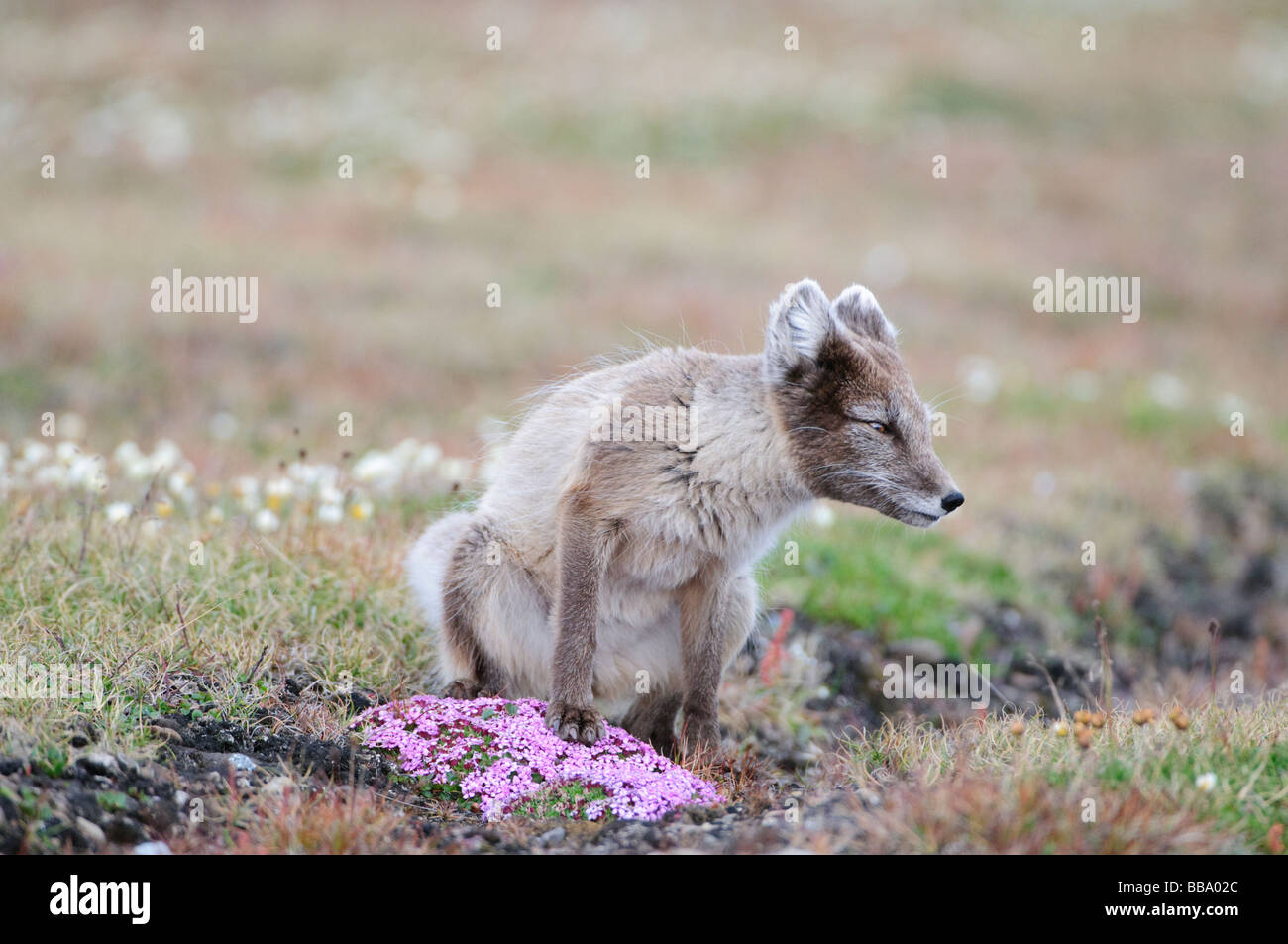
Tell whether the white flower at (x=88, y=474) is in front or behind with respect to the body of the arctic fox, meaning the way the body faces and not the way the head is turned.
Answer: behind

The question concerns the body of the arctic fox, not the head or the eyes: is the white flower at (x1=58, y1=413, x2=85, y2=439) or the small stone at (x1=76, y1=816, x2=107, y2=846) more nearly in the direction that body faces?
the small stone

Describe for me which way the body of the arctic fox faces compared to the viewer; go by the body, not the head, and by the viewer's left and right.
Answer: facing the viewer and to the right of the viewer

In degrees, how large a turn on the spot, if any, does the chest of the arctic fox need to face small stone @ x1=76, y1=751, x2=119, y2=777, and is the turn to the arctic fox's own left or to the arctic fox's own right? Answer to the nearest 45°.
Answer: approximately 90° to the arctic fox's own right

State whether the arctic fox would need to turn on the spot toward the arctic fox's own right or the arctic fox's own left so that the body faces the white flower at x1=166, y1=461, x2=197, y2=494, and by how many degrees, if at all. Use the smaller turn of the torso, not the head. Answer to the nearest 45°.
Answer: approximately 180°
